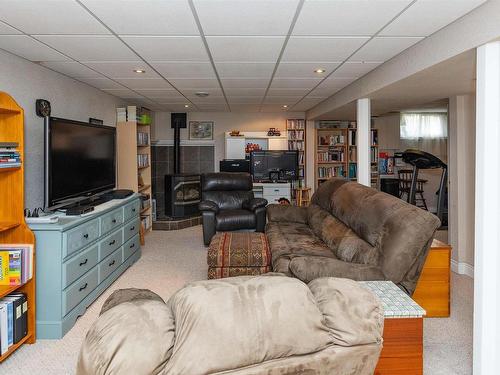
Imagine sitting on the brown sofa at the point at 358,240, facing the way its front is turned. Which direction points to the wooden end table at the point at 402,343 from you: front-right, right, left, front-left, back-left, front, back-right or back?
left

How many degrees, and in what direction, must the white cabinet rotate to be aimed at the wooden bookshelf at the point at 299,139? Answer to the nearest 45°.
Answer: approximately 135° to its left

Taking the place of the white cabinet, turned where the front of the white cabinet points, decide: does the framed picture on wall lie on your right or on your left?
on your right

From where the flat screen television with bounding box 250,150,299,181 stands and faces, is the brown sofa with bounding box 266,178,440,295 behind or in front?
in front

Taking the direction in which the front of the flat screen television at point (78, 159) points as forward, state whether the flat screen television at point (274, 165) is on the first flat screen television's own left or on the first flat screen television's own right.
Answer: on the first flat screen television's own left

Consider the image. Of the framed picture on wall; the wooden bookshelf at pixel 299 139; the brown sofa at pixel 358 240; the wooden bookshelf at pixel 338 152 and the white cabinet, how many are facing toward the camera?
4

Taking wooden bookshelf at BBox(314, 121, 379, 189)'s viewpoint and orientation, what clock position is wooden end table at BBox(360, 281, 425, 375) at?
The wooden end table is roughly at 12 o'clock from the wooden bookshelf.

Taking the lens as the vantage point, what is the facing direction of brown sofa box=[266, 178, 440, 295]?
facing to the left of the viewer

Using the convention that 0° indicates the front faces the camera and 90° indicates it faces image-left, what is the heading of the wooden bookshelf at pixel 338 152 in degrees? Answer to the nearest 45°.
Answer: approximately 0°

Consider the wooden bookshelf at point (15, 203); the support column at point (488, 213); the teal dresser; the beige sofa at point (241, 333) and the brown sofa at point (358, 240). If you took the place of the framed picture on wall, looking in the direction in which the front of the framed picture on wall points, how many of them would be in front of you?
5

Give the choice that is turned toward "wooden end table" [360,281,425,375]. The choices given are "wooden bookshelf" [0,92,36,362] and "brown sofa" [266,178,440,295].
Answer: the wooden bookshelf
